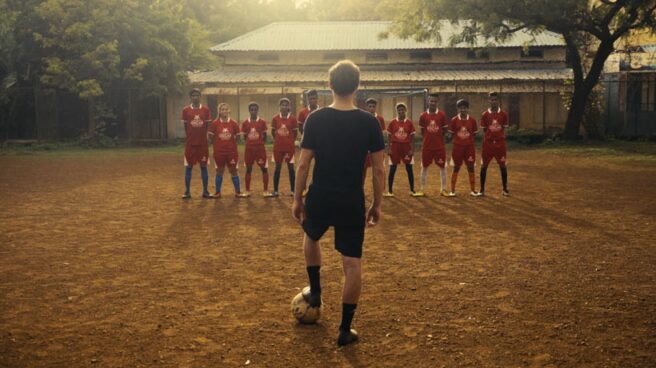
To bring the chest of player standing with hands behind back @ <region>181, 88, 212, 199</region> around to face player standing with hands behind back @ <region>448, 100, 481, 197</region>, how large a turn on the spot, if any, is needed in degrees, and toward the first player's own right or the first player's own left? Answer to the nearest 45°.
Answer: approximately 90° to the first player's own left

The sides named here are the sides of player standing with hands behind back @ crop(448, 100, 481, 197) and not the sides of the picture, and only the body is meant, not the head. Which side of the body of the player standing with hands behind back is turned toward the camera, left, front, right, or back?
front

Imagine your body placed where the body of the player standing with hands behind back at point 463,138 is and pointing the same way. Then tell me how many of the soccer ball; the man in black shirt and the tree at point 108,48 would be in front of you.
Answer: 2

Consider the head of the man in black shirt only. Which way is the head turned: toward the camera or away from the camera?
away from the camera

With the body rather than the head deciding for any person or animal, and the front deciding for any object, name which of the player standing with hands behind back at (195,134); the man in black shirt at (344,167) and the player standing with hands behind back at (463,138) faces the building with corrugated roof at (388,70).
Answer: the man in black shirt

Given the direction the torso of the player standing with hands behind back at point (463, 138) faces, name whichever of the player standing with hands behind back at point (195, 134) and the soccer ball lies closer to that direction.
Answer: the soccer ball

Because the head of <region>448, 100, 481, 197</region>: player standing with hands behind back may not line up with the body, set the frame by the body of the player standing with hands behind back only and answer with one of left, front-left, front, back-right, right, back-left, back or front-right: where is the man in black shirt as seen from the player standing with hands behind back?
front

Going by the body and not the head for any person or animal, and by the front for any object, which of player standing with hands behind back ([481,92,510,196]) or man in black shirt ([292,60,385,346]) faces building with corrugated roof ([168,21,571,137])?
the man in black shirt

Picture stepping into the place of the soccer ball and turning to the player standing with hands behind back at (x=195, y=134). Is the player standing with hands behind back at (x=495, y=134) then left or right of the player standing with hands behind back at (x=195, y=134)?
right

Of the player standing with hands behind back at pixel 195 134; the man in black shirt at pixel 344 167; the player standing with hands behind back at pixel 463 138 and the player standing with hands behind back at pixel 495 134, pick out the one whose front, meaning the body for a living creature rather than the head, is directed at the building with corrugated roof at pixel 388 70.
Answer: the man in black shirt

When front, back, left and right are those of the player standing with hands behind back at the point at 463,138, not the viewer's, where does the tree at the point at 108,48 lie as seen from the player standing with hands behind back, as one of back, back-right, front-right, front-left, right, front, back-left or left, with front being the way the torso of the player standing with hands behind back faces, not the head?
back-right

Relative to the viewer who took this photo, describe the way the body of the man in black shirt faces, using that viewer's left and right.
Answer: facing away from the viewer

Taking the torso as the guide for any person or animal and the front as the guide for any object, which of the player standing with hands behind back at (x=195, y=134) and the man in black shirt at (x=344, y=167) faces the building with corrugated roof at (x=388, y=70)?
the man in black shirt

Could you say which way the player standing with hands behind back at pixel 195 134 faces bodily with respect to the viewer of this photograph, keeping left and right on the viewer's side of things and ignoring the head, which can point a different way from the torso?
facing the viewer

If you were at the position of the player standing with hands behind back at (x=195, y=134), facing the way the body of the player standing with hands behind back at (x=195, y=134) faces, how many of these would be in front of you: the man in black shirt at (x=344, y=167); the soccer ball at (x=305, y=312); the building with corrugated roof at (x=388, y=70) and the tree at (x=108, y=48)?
2
